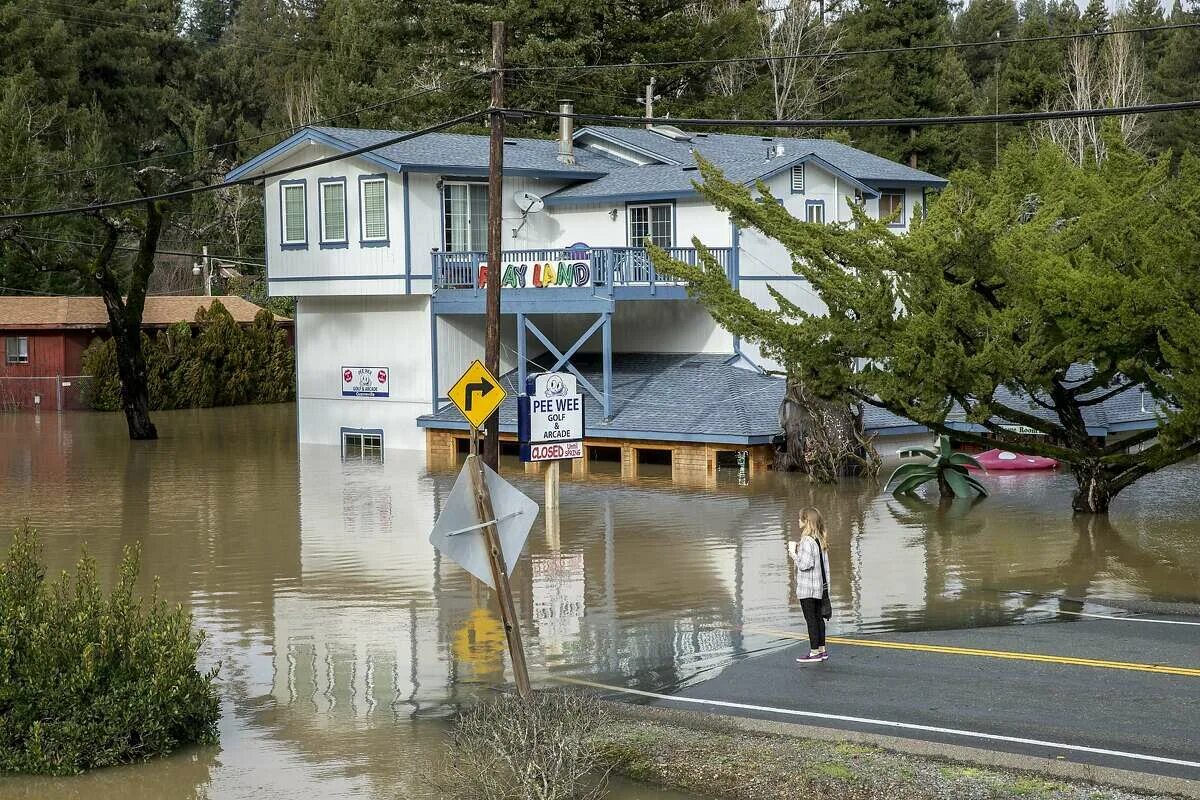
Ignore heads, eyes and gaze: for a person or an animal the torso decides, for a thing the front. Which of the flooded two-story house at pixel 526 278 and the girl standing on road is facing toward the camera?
the flooded two-story house

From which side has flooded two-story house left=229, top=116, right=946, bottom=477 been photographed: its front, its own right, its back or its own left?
front

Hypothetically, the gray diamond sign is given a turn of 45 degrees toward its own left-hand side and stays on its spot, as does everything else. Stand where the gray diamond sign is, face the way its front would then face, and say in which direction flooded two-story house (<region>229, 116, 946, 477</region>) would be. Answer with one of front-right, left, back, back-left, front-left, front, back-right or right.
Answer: front-right

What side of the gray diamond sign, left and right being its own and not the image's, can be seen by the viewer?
back

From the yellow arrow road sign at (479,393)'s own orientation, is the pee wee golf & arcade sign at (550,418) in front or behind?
behind

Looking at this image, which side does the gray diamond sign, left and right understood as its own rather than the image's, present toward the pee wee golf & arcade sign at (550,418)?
front

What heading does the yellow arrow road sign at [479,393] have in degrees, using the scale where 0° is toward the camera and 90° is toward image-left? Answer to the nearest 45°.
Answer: approximately 0°

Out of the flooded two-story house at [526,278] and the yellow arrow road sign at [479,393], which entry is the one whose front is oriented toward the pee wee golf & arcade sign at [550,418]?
the flooded two-story house

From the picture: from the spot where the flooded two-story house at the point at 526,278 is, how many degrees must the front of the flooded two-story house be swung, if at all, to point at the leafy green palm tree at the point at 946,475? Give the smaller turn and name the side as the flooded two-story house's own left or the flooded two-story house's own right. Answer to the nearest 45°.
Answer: approximately 45° to the flooded two-story house's own left

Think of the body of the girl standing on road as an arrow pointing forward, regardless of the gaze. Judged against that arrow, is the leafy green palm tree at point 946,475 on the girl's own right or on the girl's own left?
on the girl's own right

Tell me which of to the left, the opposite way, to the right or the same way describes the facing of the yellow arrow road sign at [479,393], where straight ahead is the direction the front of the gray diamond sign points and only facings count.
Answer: the opposite way

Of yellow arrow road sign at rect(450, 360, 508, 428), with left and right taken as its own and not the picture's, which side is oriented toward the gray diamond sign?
front

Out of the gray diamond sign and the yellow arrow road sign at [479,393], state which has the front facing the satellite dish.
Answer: the gray diamond sign

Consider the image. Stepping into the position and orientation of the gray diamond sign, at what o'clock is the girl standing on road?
The girl standing on road is roughly at 2 o'clock from the gray diamond sign.

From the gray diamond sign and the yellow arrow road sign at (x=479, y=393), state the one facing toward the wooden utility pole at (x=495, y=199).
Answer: the gray diamond sign

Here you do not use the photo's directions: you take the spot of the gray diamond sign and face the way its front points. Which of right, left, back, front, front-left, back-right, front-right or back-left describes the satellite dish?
front
